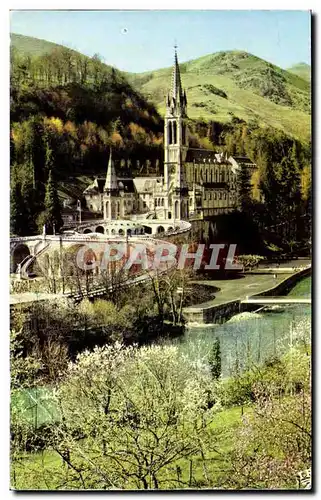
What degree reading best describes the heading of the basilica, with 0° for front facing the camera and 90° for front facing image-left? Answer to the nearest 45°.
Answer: approximately 45°

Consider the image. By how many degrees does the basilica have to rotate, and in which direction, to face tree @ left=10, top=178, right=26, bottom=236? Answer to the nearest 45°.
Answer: approximately 45° to its right

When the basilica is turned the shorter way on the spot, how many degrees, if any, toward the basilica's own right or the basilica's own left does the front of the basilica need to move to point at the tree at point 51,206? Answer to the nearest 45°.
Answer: approximately 45° to the basilica's own right
